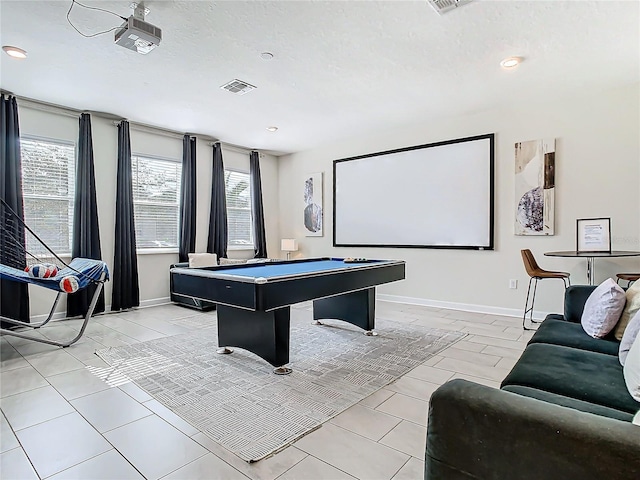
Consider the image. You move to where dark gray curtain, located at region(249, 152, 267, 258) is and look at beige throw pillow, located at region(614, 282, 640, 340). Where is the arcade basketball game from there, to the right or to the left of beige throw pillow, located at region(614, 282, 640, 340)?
right

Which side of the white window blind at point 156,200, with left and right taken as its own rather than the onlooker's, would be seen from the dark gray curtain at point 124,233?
right

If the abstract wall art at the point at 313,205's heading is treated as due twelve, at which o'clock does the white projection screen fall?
The white projection screen is roughly at 9 o'clock from the abstract wall art.

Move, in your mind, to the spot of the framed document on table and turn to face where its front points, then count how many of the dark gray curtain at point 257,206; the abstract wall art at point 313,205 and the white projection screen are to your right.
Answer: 3

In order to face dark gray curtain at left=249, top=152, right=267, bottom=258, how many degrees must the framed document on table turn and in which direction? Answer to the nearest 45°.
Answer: approximately 90° to its right

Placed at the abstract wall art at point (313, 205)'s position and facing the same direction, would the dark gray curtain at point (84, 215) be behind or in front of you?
in front

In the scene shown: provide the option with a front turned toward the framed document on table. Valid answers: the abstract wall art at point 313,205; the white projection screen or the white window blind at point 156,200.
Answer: the white window blind

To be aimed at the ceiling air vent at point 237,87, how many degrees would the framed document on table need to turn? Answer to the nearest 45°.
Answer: approximately 45° to its right

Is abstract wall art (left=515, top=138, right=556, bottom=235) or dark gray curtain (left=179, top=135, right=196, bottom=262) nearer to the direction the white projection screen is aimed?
the dark gray curtain

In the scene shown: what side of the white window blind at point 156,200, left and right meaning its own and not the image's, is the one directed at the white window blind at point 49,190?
right

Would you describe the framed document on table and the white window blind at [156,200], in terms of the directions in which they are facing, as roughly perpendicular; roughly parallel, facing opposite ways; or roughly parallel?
roughly perpendicular

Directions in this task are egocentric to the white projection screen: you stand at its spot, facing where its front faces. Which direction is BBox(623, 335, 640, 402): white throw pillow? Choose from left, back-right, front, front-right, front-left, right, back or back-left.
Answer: front-left

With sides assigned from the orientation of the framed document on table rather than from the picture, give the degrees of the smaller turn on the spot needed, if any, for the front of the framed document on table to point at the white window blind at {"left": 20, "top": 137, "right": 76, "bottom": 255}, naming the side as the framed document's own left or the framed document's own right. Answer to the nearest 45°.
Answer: approximately 45° to the framed document's own right

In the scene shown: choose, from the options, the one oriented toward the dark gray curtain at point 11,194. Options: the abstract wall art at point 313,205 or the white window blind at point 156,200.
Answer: the abstract wall art

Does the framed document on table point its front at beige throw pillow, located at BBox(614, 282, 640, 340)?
yes

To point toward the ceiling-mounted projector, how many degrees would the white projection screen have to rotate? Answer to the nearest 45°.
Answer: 0° — it already faces it
